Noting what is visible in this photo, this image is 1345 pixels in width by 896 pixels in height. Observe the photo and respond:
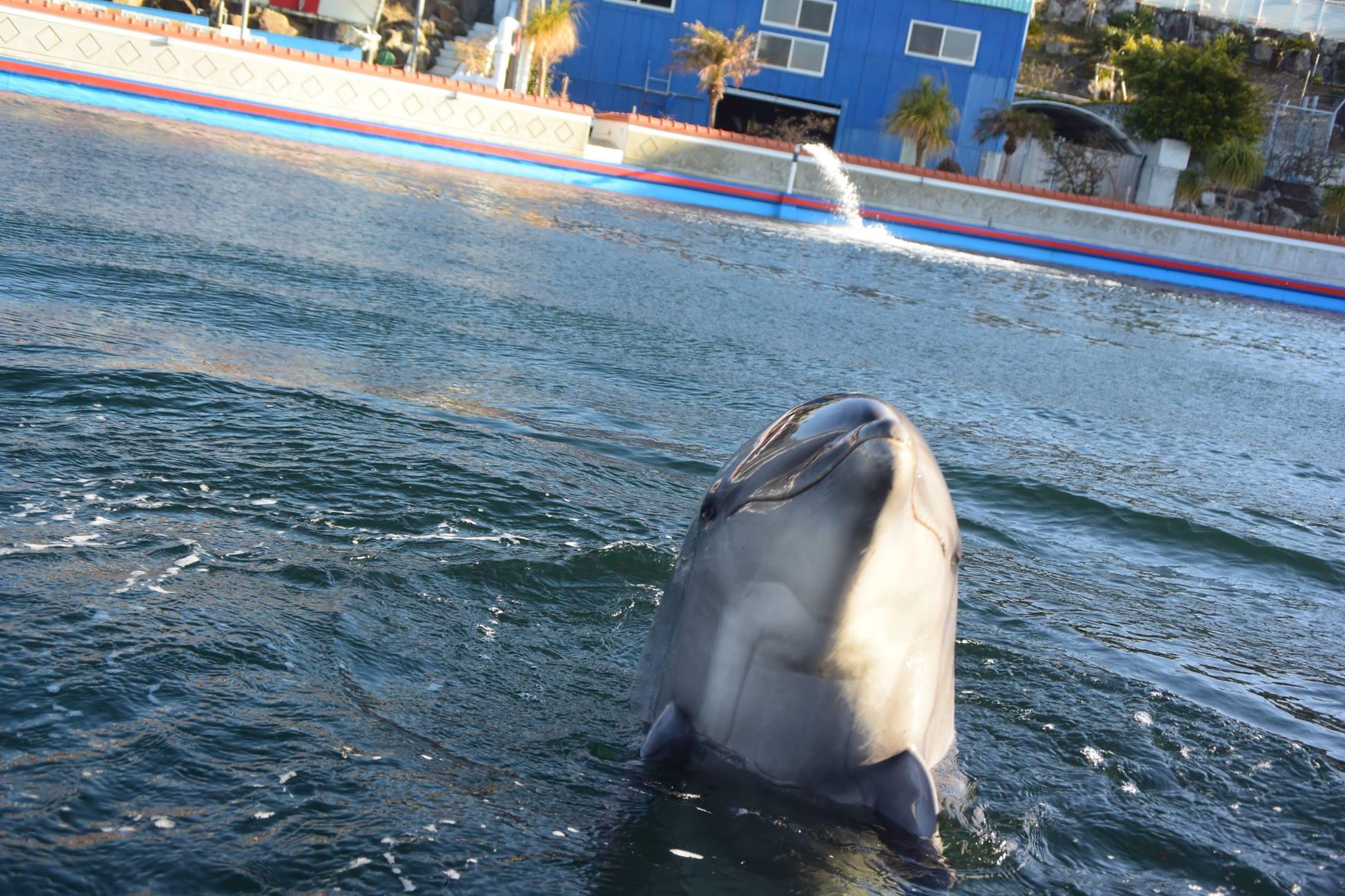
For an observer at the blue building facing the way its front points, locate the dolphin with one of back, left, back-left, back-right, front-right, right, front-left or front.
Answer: front

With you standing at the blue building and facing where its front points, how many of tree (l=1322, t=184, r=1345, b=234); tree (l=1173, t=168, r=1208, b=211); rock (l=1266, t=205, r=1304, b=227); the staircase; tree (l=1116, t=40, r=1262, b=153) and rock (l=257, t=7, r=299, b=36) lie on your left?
4

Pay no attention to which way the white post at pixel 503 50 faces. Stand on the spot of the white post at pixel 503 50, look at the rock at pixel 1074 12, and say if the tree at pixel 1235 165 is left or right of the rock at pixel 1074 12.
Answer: right

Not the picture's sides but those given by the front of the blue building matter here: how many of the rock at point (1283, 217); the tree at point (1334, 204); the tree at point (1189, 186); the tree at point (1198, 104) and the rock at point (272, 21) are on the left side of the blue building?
4

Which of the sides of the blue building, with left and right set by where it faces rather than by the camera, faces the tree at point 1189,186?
left

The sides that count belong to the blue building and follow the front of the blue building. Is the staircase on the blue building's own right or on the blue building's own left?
on the blue building's own right

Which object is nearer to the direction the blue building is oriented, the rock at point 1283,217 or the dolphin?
the dolphin

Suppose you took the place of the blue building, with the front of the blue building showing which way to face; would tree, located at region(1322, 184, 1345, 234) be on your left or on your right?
on your left

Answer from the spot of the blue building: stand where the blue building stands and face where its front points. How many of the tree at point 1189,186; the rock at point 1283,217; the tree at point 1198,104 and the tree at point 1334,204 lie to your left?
4

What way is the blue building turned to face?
toward the camera

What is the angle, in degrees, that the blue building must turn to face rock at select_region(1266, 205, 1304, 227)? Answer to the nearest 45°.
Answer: approximately 90° to its left

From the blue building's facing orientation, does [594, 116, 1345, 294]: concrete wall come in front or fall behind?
in front

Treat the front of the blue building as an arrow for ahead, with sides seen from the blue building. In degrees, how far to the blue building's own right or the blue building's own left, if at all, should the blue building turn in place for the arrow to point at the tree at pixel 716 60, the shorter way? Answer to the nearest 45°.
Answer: approximately 45° to the blue building's own right

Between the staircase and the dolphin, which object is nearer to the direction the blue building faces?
the dolphin

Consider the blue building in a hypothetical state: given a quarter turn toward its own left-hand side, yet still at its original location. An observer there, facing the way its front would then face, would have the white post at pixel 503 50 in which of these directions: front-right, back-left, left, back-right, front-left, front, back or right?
back-right

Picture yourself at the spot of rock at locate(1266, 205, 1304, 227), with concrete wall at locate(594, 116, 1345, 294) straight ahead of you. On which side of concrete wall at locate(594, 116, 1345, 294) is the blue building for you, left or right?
right

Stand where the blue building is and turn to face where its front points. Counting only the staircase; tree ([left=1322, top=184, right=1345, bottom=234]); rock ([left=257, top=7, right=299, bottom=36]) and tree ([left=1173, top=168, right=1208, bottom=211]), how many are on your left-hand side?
2

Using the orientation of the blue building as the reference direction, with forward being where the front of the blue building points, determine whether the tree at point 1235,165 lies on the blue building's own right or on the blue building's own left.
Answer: on the blue building's own left
